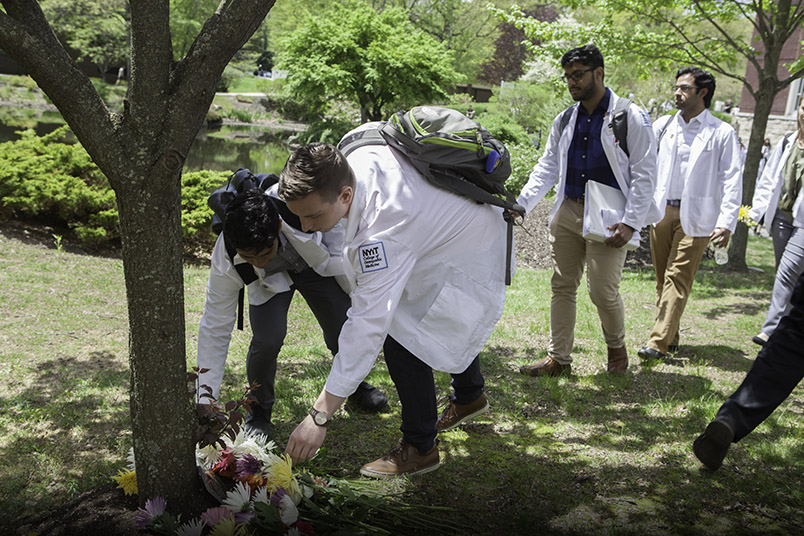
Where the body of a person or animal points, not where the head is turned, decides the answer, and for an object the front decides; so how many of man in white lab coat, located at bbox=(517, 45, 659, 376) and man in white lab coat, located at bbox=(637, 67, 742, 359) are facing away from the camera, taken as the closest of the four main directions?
0

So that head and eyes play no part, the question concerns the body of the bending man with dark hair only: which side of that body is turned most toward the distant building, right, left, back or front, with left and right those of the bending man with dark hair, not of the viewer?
back

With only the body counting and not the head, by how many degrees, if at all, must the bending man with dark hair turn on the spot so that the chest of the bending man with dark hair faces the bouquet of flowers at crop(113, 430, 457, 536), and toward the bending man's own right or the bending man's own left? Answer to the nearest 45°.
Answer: approximately 45° to the bending man's own left

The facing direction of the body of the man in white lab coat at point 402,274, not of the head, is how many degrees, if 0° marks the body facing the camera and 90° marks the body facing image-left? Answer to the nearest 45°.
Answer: approximately 90°

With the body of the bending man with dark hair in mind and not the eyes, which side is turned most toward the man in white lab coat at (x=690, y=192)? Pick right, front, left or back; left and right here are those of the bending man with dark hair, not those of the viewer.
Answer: back

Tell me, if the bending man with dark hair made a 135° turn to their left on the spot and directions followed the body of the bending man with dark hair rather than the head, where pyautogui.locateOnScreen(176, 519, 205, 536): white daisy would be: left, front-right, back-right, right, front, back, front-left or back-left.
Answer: right

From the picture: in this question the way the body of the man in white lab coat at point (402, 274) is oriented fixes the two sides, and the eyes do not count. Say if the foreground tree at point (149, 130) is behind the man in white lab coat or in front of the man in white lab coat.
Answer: in front

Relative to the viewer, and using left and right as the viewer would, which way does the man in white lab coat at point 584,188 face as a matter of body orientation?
facing the viewer and to the left of the viewer

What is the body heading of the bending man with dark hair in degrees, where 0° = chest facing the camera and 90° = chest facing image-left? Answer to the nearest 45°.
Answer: approximately 45°

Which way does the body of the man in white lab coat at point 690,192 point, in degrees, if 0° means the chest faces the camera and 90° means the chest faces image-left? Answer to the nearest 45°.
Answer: approximately 45°
